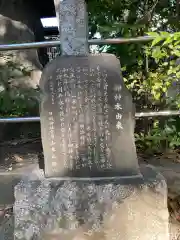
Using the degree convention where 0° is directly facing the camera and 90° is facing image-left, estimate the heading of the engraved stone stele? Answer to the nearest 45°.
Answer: approximately 0°
